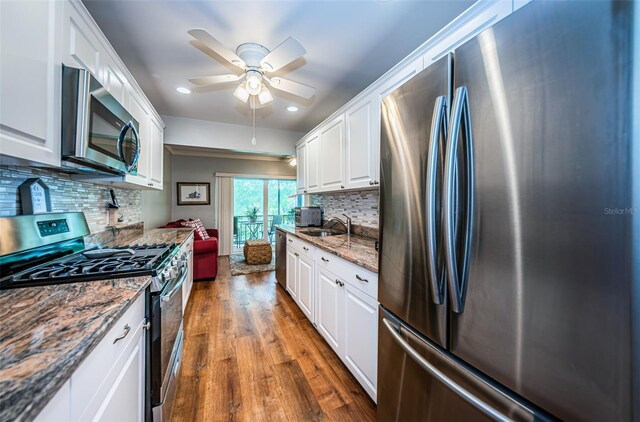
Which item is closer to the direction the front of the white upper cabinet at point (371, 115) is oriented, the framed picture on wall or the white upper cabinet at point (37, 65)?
the white upper cabinet

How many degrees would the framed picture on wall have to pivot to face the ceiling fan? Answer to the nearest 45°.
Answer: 0° — it already faces it

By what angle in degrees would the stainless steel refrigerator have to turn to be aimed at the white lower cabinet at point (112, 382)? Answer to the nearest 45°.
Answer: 0° — it already faces it

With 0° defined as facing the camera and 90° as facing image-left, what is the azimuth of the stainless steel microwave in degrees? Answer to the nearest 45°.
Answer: approximately 315°

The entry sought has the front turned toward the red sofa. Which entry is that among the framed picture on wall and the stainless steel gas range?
the framed picture on wall

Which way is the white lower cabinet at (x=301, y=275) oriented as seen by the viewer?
to the viewer's left

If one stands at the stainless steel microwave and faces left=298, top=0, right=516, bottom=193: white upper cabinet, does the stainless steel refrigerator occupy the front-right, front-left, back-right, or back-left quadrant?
front-right

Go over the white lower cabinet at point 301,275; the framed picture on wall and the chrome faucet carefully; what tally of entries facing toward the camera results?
1

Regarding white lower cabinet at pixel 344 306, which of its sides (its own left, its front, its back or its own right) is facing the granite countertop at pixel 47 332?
front
